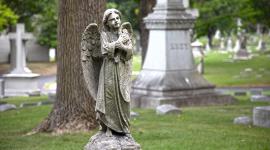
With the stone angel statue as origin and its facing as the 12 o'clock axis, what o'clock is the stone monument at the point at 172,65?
The stone monument is roughly at 8 o'clock from the stone angel statue.

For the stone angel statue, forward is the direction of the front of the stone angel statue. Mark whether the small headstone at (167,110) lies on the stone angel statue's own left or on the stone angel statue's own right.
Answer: on the stone angel statue's own left

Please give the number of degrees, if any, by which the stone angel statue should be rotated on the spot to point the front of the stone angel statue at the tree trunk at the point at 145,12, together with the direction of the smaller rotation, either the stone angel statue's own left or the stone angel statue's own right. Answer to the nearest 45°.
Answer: approximately 135° to the stone angel statue's own left

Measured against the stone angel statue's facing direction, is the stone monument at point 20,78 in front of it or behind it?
behind

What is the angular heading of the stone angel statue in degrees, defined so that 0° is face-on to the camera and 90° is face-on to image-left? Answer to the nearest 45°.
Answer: approximately 315°

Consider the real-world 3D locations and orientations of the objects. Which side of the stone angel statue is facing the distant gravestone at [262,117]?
left

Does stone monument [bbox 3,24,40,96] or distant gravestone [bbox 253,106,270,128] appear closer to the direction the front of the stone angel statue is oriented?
the distant gravestone
